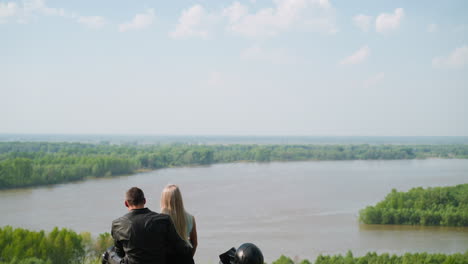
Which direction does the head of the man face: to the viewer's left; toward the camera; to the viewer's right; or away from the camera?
away from the camera

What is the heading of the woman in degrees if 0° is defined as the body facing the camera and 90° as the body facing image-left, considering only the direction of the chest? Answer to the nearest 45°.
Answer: approximately 180°

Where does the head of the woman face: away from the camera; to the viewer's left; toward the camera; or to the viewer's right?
away from the camera

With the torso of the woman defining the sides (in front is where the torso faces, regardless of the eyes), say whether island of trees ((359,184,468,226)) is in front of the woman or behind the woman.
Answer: in front

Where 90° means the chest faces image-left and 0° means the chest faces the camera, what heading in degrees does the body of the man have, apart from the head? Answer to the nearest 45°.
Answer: approximately 180°

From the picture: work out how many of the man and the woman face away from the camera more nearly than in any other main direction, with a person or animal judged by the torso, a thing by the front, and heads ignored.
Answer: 2
